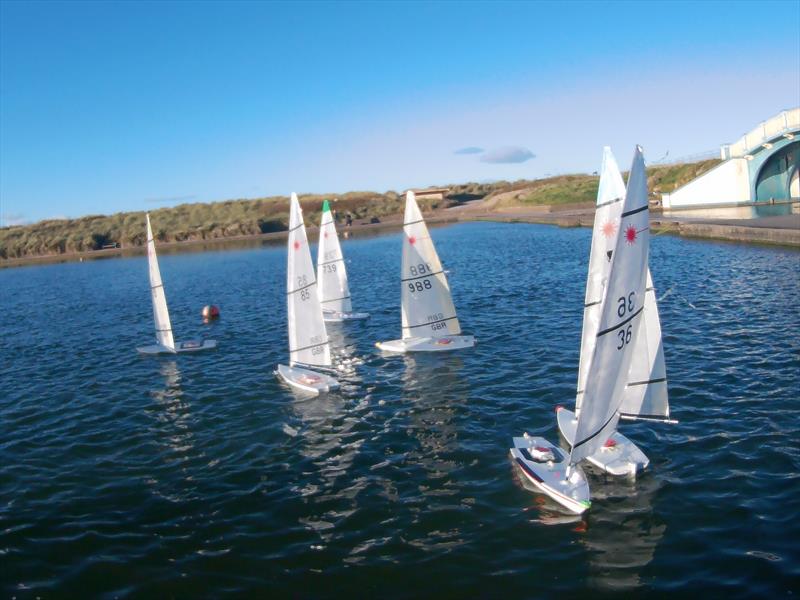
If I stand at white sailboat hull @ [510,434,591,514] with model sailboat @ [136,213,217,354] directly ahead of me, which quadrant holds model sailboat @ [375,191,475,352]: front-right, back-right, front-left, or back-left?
front-right

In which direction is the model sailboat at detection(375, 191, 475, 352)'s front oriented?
to the viewer's left

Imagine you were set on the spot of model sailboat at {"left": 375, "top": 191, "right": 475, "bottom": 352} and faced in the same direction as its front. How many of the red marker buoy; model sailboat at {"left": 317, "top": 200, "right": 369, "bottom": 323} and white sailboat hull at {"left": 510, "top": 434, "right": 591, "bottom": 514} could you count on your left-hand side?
1

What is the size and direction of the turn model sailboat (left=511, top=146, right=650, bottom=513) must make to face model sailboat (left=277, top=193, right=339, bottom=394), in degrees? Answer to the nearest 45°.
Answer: approximately 180°

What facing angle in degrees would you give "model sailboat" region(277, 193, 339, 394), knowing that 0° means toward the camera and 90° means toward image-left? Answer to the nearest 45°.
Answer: approximately 135°

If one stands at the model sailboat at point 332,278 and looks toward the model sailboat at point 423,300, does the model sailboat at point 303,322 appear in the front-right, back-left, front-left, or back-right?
front-right

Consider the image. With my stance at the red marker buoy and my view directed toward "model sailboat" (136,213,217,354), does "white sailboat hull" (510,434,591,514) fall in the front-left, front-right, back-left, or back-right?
front-left

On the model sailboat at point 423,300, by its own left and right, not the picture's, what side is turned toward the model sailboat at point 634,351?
left

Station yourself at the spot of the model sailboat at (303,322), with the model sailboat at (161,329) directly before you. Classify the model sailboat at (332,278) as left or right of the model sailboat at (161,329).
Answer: right
